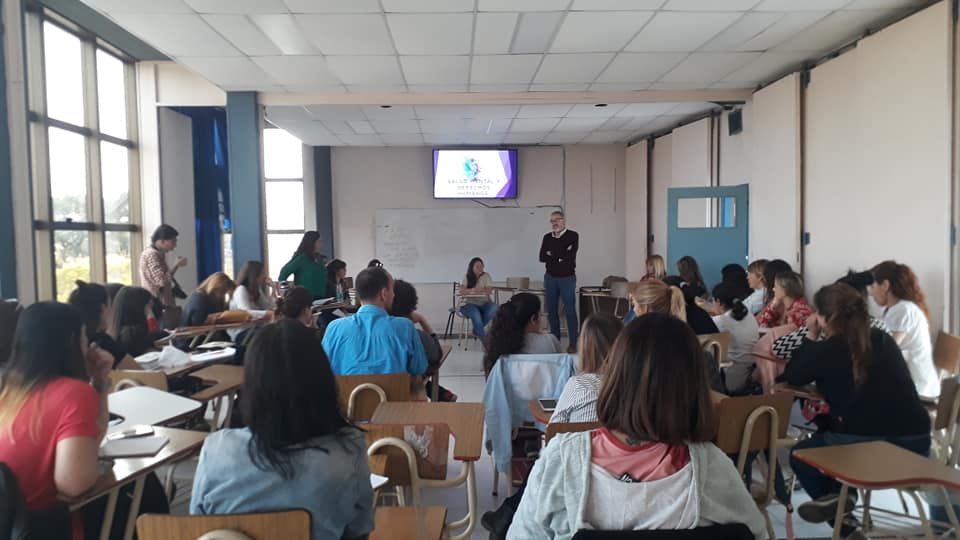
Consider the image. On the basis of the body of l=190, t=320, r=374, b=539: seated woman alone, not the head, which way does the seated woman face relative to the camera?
away from the camera

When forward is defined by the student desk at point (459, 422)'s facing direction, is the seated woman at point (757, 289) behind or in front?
in front

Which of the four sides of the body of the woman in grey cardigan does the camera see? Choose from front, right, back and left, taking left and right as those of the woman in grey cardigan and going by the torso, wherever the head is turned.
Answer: back

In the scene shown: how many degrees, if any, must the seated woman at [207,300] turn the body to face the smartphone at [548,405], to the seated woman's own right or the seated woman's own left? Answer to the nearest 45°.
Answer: approximately 45° to the seated woman's own right

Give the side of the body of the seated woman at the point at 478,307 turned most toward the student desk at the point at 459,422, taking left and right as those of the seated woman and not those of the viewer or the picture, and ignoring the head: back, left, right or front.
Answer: front

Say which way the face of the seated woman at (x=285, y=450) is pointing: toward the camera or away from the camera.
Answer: away from the camera

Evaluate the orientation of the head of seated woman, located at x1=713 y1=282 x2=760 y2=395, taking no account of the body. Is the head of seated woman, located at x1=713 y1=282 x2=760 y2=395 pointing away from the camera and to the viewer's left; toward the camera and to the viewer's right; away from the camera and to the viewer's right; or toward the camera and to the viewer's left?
away from the camera and to the viewer's left

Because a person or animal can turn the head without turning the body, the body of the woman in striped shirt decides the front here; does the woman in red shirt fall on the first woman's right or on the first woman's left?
on the first woman's left

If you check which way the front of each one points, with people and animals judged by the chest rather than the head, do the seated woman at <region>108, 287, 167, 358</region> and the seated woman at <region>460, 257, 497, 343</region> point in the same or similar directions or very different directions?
very different directions

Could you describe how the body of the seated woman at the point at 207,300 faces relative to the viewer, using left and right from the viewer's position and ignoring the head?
facing to the right of the viewer

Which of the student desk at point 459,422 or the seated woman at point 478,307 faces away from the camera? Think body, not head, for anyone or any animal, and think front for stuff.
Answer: the student desk
